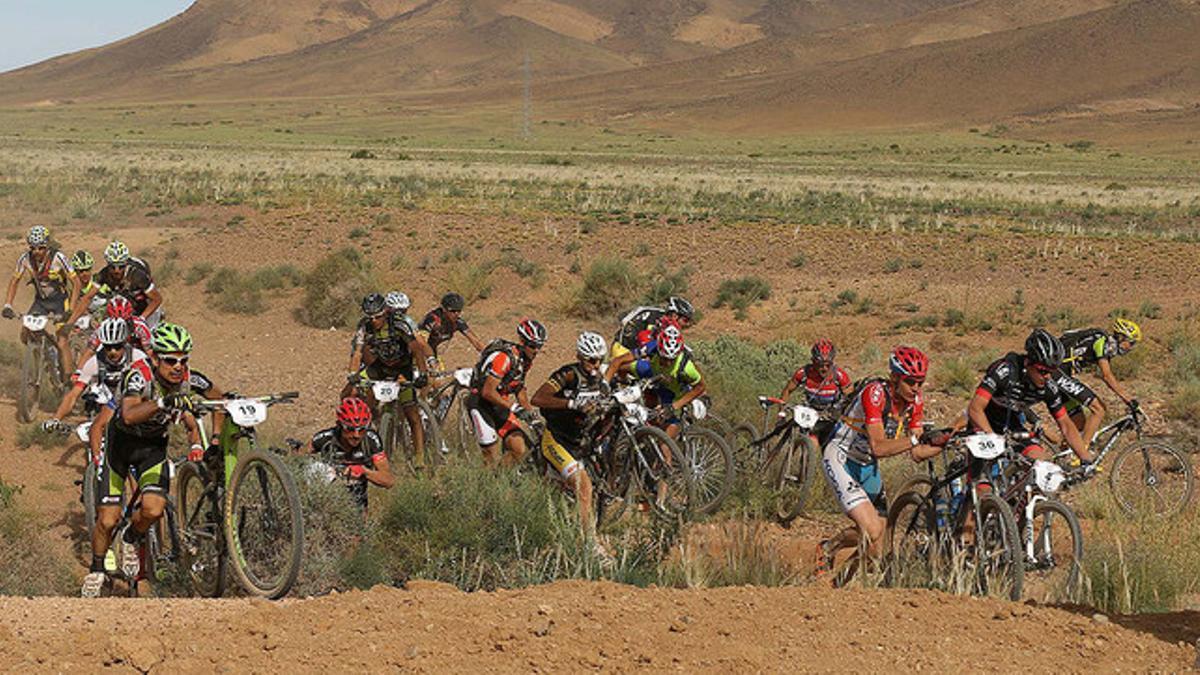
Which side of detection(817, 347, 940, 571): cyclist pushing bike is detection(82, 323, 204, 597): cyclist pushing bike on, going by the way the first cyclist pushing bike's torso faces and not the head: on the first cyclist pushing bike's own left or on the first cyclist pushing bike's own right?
on the first cyclist pushing bike's own right

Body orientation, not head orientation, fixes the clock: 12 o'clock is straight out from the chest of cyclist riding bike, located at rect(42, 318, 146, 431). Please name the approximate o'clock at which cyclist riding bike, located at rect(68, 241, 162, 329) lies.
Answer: cyclist riding bike, located at rect(68, 241, 162, 329) is roughly at 6 o'clock from cyclist riding bike, located at rect(42, 318, 146, 431).

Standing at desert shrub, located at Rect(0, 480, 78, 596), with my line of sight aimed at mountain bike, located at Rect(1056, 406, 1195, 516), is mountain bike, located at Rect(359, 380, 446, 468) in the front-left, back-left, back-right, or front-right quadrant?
front-left

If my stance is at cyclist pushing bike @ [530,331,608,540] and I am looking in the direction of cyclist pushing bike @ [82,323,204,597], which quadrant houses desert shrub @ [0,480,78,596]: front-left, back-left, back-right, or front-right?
front-right

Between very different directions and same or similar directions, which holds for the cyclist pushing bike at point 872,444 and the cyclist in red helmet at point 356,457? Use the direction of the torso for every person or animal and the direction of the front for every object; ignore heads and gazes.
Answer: same or similar directions

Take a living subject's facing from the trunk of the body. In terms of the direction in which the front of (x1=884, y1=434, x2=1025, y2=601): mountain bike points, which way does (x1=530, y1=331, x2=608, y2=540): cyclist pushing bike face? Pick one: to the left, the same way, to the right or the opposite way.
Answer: the same way

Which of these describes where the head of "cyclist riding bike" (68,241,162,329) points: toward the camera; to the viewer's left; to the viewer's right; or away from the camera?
toward the camera

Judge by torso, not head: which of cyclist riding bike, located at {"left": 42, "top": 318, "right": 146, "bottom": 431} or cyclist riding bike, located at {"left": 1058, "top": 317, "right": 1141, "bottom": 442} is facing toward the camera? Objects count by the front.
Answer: cyclist riding bike, located at {"left": 42, "top": 318, "right": 146, "bottom": 431}

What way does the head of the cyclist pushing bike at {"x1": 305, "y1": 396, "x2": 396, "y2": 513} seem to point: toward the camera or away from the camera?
toward the camera

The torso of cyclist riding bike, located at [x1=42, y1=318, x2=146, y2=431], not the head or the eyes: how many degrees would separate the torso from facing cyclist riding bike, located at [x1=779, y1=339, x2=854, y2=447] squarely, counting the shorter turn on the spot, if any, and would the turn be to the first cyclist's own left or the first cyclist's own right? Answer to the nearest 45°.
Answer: approximately 90° to the first cyclist's own left

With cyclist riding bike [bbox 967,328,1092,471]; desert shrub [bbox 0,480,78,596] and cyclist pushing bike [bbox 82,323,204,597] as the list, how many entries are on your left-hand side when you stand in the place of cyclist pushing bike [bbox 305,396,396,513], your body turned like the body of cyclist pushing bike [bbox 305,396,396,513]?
1

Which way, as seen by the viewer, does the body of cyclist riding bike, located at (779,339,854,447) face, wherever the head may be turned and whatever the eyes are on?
toward the camera
